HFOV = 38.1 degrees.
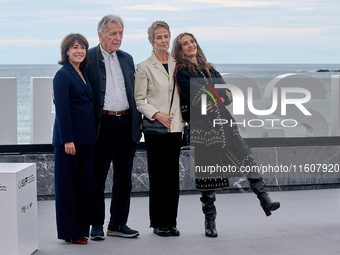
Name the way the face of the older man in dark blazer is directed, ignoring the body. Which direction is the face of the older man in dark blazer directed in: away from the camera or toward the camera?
toward the camera

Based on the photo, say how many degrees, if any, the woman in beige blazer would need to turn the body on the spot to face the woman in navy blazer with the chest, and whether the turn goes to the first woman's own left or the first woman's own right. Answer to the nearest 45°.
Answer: approximately 135° to the first woman's own right

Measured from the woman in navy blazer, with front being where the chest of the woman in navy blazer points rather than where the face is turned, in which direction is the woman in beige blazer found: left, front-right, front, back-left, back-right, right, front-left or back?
front-left

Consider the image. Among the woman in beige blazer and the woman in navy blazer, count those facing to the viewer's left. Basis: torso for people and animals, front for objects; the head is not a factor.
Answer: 0

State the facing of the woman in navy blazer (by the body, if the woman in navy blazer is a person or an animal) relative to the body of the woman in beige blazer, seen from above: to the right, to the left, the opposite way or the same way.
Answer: the same way

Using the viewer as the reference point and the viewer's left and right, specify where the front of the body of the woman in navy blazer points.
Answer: facing the viewer and to the right of the viewer
